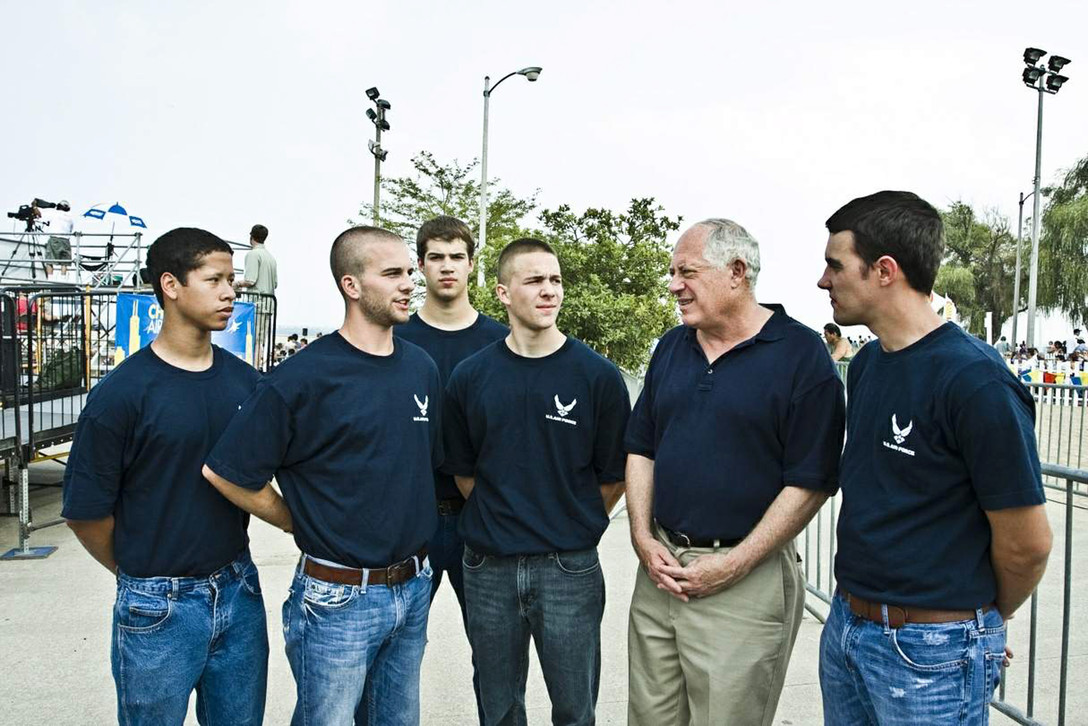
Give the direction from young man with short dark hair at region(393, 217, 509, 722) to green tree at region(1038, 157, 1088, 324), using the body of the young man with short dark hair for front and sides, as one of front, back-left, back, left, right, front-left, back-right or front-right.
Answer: back-left

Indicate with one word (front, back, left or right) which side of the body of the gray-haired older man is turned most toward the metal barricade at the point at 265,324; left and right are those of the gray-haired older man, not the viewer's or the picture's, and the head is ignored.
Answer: right

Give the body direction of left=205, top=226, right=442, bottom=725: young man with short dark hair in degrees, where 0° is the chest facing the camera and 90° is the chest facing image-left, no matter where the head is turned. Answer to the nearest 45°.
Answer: approximately 315°

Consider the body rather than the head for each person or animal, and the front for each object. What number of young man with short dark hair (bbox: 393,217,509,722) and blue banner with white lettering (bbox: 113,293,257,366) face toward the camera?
2

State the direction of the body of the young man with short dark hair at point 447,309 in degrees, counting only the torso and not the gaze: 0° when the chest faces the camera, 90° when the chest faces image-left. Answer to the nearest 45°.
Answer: approximately 0°

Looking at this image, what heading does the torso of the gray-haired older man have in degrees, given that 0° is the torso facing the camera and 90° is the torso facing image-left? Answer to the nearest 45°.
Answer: approximately 45°

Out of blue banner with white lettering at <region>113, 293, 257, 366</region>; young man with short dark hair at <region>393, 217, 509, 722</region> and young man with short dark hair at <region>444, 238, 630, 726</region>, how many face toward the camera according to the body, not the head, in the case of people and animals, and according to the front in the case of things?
3

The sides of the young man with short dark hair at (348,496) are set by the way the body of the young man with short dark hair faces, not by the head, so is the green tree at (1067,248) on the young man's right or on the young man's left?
on the young man's left

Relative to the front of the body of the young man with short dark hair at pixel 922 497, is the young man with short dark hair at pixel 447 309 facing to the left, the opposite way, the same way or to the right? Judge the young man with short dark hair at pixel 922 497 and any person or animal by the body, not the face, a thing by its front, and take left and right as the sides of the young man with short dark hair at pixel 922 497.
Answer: to the left
